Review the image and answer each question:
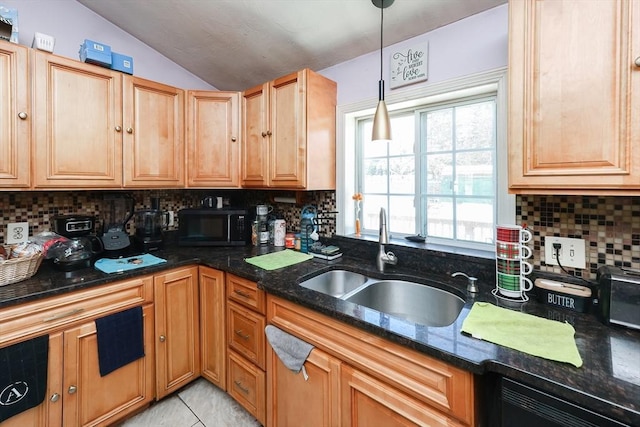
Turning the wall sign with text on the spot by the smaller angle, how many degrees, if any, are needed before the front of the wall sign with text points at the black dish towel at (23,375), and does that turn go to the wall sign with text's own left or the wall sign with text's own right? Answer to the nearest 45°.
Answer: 0° — it already faces it

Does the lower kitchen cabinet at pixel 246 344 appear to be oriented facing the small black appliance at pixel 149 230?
no

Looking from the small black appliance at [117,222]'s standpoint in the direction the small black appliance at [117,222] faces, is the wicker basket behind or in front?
in front

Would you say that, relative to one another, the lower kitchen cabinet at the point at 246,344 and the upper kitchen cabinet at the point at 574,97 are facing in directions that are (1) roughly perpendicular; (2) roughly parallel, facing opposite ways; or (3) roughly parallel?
roughly parallel

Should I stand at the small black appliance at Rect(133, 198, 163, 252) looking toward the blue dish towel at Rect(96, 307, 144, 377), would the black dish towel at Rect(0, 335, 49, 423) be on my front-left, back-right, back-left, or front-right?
front-right

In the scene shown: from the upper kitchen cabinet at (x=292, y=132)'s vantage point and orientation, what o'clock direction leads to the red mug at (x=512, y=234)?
The red mug is roughly at 9 o'clock from the upper kitchen cabinet.

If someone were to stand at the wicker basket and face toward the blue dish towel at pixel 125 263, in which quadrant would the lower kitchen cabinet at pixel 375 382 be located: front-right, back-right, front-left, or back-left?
front-right

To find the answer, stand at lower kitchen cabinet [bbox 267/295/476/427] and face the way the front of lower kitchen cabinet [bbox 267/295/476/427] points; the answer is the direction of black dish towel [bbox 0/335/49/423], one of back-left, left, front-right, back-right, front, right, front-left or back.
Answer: front-right

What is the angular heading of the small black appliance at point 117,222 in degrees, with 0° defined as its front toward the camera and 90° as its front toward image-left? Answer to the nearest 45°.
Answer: approximately 0°

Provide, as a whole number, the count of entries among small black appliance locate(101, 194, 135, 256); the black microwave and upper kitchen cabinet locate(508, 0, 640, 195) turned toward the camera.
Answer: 3

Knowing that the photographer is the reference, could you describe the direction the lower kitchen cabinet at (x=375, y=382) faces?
facing the viewer and to the left of the viewer

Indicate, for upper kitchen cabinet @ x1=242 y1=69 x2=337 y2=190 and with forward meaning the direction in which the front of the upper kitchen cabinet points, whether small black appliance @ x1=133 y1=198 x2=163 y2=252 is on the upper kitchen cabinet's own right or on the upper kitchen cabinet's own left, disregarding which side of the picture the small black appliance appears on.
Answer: on the upper kitchen cabinet's own right

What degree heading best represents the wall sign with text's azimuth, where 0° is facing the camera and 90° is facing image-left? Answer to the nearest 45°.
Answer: approximately 45°

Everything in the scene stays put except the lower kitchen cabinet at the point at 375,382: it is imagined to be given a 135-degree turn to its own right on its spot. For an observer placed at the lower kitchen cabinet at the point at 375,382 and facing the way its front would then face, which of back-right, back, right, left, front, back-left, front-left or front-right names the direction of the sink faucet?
front

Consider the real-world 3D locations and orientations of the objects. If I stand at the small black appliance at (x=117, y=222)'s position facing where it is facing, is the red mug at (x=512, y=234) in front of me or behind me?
in front

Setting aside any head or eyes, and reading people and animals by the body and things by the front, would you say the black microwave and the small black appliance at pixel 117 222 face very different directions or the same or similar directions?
same or similar directions

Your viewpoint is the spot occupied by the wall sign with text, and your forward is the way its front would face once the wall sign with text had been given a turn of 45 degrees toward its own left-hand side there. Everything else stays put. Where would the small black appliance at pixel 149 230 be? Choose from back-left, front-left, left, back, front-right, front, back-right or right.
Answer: right

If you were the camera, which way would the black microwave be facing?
facing the viewer
